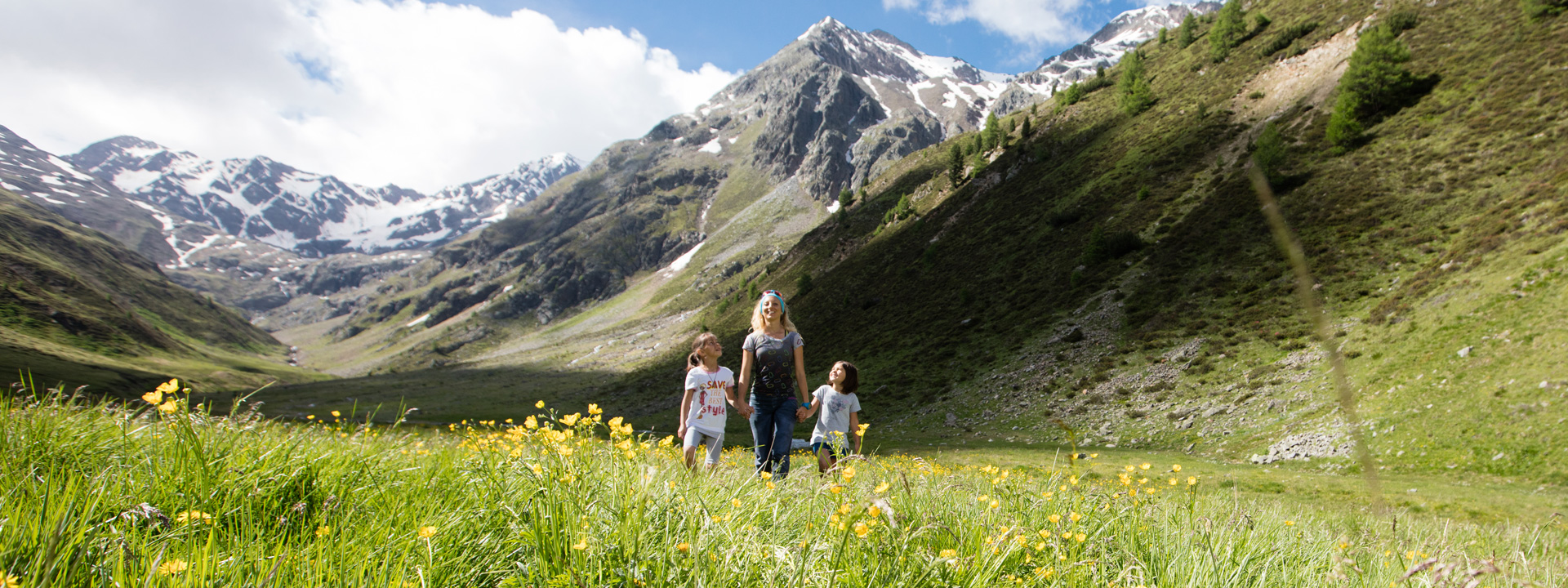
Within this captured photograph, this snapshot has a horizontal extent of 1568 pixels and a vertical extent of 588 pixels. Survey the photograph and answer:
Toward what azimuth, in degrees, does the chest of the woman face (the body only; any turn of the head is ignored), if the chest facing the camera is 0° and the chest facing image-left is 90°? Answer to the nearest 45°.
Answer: approximately 0°

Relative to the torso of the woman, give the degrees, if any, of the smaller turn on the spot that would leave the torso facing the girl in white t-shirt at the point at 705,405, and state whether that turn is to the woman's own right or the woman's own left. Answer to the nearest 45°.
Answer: approximately 90° to the woman's own right

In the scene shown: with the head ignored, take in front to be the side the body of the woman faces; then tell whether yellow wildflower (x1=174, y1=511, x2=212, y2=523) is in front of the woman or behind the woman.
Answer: in front

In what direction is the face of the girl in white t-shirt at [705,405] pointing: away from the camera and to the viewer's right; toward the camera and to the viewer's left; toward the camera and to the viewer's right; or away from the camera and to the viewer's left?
toward the camera and to the viewer's right

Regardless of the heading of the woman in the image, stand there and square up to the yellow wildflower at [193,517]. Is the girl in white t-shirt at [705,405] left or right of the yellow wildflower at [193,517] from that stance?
right

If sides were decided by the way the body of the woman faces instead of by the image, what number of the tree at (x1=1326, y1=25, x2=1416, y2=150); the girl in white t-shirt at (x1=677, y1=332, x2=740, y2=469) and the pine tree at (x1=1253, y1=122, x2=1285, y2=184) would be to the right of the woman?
1

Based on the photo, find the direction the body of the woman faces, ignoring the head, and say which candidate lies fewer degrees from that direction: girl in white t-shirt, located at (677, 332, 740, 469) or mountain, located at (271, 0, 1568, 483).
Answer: the girl in white t-shirt

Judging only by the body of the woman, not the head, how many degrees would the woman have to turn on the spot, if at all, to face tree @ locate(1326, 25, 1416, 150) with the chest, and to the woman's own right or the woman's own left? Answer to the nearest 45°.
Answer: approximately 135° to the woman's own left

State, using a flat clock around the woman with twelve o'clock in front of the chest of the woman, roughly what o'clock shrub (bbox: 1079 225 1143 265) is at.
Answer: The shrub is roughly at 7 o'clock from the woman.

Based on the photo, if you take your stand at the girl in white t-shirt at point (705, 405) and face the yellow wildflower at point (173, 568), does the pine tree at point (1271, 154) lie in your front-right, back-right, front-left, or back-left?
back-left
